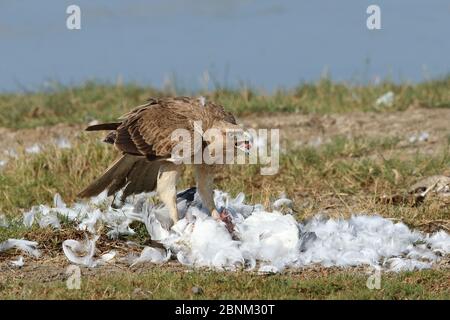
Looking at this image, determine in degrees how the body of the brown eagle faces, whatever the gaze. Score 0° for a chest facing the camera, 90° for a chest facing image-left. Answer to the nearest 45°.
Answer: approximately 270°
